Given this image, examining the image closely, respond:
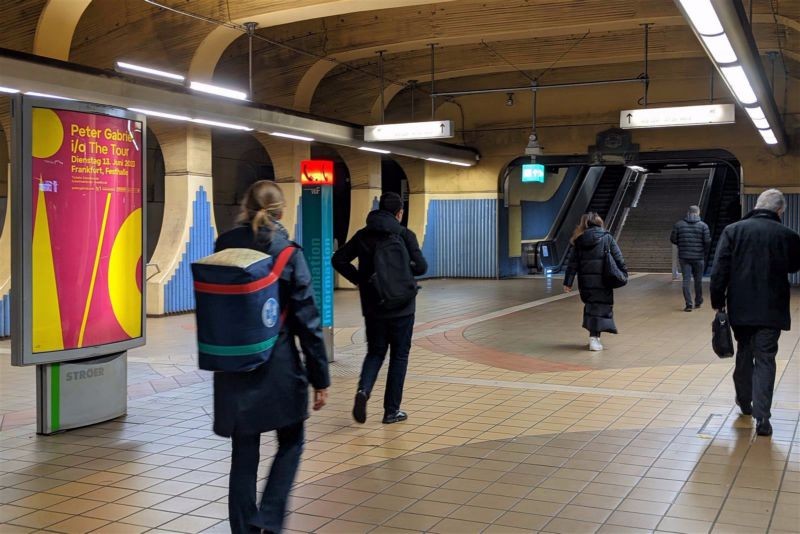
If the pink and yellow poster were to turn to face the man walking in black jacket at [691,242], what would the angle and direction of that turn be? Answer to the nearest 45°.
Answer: approximately 90° to its left

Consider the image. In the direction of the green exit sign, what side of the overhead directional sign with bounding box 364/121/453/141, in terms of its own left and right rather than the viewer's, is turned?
back

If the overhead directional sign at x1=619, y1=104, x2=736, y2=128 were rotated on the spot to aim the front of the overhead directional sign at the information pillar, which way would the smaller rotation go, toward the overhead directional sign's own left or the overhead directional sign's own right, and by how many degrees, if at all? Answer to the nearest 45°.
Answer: approximately 45° to the overhead directional sign's own right

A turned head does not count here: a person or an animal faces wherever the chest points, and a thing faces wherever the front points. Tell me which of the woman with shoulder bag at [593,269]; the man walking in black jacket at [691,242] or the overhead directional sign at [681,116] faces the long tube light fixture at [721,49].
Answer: the overhead directional sign

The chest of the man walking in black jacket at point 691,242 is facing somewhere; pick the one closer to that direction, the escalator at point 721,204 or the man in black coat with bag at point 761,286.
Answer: the escalator

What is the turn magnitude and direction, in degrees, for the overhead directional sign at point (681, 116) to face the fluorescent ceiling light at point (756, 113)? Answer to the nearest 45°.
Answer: approximately 90° to its left

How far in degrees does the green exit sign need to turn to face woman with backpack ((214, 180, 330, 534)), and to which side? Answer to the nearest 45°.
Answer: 0° — it already faces them

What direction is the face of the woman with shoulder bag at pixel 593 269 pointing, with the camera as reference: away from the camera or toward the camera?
away from the camera

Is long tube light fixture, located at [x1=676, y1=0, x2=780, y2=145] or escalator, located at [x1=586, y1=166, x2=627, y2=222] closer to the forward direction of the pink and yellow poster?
the long tube light fixture

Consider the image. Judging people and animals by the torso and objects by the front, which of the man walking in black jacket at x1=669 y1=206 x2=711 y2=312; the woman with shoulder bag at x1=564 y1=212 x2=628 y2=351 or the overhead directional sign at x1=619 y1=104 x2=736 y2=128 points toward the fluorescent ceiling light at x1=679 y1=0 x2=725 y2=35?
the overhead directional sign

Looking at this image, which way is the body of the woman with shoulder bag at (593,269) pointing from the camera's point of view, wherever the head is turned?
away from the camera
